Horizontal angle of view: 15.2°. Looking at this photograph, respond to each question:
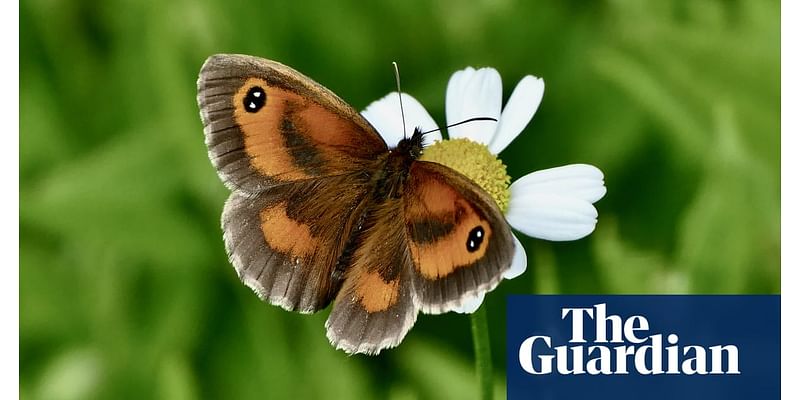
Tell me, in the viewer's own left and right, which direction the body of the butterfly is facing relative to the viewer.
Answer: facing away from the viewer and to the right of the viewer

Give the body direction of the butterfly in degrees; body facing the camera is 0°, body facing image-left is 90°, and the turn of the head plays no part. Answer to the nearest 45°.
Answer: approximately 225°
